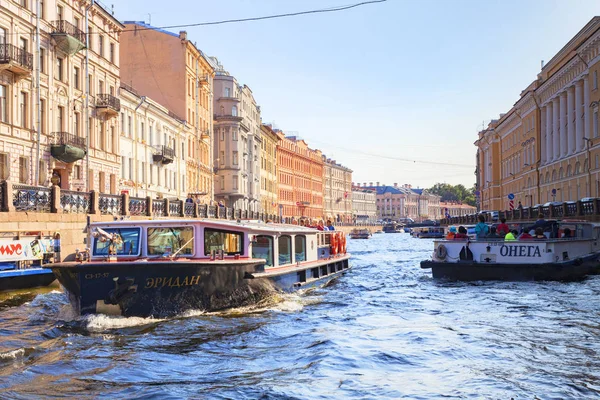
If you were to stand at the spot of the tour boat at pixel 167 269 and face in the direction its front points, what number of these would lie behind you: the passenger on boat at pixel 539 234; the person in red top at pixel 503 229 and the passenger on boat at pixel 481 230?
3

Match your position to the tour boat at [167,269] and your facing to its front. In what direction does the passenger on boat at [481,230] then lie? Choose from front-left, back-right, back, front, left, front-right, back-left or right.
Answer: back

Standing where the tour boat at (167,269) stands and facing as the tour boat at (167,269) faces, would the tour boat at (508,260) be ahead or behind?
behind

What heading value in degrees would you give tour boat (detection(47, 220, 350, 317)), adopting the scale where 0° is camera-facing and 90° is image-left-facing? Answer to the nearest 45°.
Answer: approximately 45°

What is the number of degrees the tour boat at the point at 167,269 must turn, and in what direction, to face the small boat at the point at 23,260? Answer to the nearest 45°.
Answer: approximately 90° to its right

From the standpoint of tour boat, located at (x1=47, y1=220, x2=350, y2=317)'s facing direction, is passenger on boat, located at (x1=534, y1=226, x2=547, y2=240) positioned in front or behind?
behind

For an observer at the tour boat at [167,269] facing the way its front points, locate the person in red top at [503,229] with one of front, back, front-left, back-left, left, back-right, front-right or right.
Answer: back
